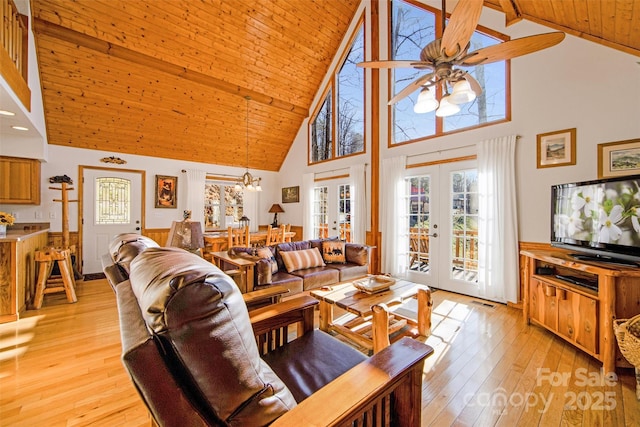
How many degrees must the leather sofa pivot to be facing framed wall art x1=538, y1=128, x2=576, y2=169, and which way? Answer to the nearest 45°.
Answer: approximately 45° to its left

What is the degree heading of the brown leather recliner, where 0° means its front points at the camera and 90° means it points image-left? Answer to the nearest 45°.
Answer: approximately 225°

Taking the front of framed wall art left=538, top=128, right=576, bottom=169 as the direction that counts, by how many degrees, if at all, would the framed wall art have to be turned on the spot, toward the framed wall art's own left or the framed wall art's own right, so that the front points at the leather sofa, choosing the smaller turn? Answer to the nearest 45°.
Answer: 0° — it already faces it

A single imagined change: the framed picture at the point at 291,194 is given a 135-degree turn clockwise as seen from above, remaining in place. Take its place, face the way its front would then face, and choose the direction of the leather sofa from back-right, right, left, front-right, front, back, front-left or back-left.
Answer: back

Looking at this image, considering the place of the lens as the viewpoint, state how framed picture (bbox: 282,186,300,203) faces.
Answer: facing the viewer and to the left of the viewer

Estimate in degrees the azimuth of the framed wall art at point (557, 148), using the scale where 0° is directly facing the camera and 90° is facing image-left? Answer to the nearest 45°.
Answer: approximately 45°

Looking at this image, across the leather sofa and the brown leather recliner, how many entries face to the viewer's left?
0

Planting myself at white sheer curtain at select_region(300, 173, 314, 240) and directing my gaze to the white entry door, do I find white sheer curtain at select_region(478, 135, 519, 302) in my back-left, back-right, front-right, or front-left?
back-left

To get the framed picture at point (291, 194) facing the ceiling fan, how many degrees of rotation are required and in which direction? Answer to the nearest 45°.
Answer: approximately 45° to its left

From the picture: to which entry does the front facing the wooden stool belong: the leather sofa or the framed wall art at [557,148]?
the framed wall art

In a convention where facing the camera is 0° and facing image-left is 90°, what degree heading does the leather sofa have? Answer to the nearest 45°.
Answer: approximately 315°

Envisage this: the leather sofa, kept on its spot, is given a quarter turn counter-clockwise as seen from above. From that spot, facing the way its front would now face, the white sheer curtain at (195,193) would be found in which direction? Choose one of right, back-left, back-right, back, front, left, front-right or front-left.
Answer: left

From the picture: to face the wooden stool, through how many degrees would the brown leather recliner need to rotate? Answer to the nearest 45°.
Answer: approximately 90° to its left

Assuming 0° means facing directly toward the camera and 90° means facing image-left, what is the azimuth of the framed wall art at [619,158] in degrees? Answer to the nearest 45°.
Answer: approximately 45°

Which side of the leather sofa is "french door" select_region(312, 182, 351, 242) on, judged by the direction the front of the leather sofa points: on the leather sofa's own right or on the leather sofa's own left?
on the leather sofa's own left
